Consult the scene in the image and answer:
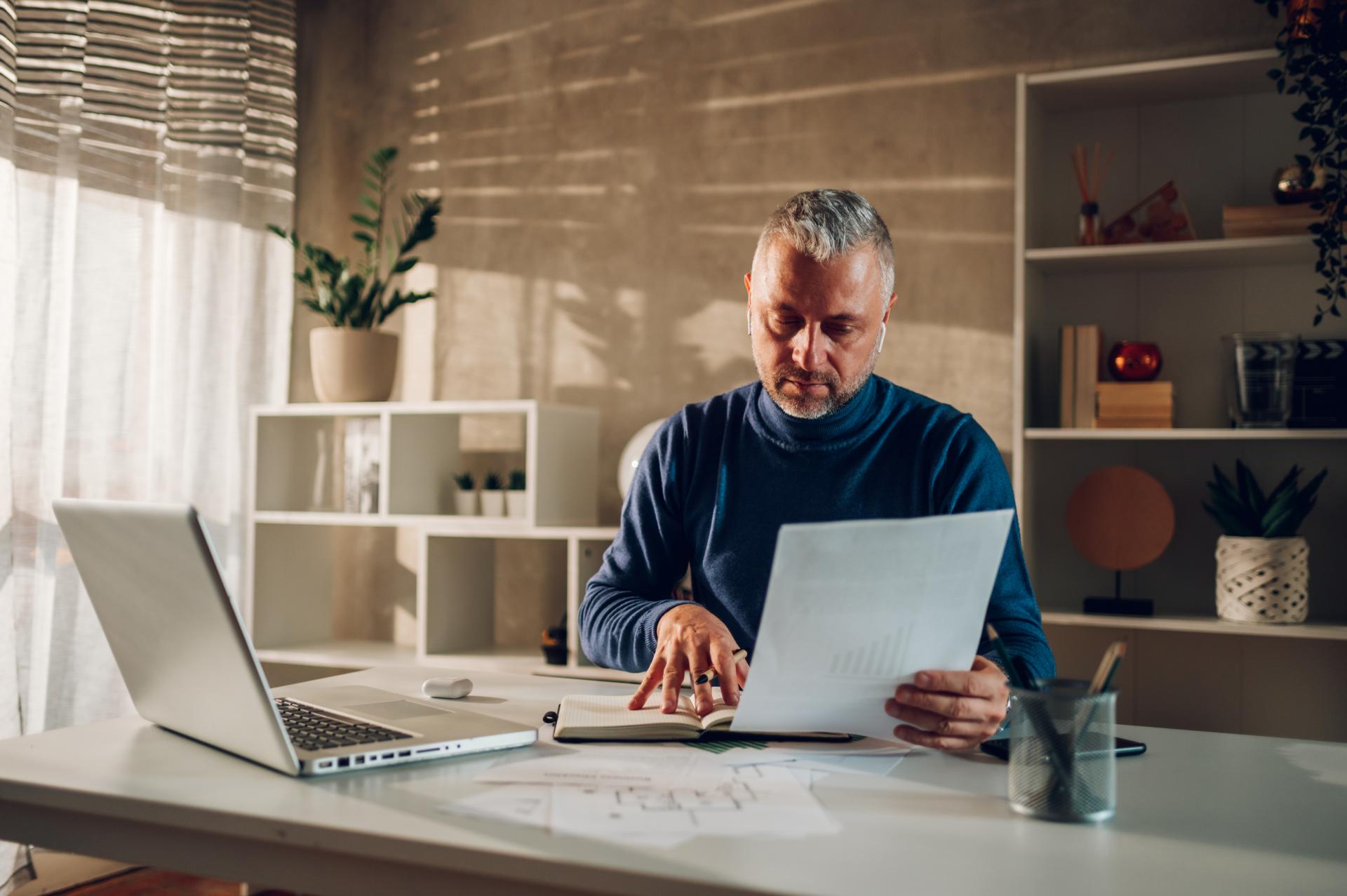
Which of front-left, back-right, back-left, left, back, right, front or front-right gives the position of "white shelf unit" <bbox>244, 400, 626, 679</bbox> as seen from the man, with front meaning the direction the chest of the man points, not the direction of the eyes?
back-right

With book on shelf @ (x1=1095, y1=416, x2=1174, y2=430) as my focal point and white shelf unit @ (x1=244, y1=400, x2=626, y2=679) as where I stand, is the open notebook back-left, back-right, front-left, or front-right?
front-right

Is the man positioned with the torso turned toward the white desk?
yes

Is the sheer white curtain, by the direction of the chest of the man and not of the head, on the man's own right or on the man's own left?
on the man's own right

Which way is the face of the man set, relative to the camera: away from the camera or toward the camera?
toward the camera

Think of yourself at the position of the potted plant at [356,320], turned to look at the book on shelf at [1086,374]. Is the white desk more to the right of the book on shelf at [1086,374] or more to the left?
right

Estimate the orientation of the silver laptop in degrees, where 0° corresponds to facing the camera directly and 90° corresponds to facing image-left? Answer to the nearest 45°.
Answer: approximately 225°

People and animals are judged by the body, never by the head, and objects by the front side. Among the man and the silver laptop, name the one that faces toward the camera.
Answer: the man

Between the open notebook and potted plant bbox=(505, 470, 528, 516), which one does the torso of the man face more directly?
the open notebook

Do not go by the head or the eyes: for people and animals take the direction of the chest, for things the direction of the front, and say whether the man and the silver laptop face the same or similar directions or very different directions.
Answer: very different directions

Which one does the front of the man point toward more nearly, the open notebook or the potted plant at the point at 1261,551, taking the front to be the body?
the open notebook

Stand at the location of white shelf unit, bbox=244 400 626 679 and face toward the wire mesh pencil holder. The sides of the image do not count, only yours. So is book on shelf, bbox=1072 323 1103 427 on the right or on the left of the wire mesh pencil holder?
left

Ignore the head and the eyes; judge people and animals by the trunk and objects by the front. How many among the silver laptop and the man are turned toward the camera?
1

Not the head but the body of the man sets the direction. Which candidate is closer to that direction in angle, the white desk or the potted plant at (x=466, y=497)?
the white desk

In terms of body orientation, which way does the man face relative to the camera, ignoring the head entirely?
toward the camera

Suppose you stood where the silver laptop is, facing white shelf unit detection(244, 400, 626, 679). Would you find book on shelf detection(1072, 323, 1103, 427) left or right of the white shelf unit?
right

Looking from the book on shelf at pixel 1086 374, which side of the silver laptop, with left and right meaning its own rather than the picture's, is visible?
front
